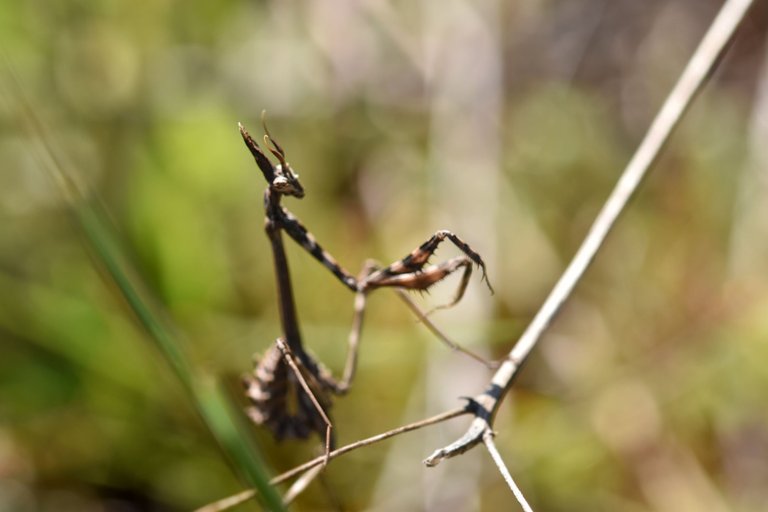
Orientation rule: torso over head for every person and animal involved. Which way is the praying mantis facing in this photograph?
to the viewer's right

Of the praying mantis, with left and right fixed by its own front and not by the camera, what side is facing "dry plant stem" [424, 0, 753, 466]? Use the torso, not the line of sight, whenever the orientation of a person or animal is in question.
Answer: front
